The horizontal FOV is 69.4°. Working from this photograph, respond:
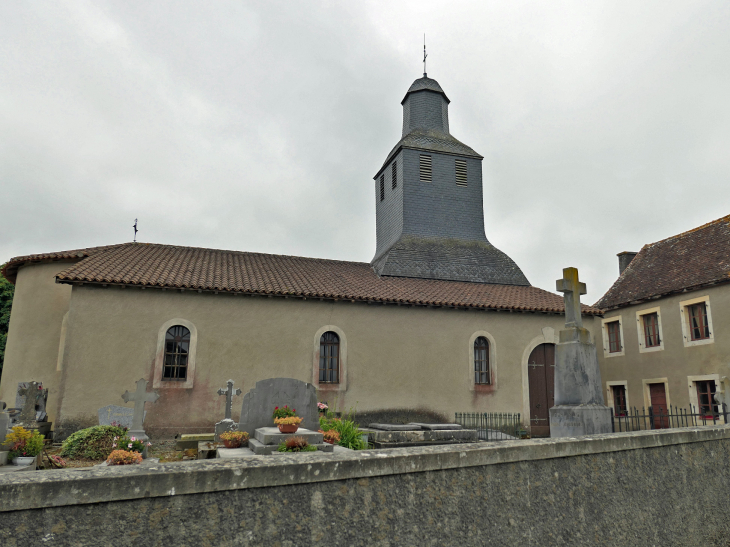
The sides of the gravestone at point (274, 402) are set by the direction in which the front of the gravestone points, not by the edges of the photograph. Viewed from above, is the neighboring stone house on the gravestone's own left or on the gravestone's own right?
on the gravestone's own left

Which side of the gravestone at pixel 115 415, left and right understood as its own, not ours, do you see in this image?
front

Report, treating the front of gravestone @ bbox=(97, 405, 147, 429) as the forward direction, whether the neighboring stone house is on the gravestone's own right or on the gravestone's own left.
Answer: on the gravestone's own left

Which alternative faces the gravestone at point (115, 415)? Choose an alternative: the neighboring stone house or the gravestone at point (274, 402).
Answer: the neighboring stone house

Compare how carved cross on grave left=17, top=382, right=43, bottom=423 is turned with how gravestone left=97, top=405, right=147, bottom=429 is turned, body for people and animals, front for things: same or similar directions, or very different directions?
same or similar directions

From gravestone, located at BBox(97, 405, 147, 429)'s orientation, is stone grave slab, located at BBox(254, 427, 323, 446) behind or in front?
in front

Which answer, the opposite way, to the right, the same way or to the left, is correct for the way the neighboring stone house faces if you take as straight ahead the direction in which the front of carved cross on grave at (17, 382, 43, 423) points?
to the right

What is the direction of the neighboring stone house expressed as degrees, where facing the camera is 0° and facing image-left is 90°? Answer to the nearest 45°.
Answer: approximately 45°

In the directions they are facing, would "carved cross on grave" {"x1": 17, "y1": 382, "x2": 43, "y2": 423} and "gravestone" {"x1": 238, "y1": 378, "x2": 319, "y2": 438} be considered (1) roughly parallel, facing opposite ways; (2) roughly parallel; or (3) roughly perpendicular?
roughly parallel

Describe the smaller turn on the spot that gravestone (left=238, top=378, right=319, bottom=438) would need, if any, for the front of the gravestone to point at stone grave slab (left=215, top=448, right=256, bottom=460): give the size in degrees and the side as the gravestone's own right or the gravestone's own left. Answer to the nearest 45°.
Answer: approximately 45° to the gravestone's own right

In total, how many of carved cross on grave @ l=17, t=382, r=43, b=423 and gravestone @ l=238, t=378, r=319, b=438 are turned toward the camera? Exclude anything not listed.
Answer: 2

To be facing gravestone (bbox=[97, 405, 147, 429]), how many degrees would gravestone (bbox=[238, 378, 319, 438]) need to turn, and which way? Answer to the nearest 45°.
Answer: approximately 135° to its right

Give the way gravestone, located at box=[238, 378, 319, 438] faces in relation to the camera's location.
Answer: facing the viewer

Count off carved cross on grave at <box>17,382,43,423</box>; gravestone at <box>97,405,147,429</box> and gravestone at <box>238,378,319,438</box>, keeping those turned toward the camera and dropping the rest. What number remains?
3

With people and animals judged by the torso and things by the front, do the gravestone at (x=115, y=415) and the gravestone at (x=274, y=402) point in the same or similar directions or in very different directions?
same or similar directions

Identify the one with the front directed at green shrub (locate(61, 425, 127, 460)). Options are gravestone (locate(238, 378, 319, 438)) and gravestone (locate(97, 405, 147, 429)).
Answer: gravestone (locate(97, 405, 147, 429))
